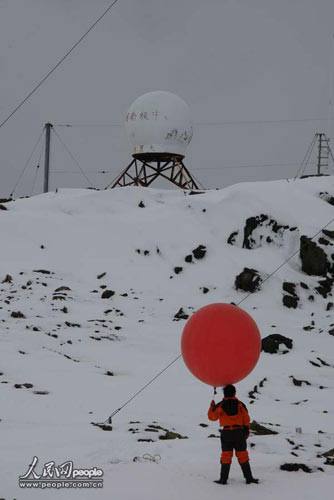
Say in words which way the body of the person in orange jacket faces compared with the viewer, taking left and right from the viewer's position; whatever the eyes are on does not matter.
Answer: facing away from the viewer

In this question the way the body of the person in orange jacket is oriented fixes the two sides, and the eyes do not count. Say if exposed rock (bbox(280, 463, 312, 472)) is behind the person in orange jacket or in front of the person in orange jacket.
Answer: in front

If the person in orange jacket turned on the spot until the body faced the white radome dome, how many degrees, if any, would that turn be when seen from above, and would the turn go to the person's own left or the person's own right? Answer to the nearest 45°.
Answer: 0° — they already face it

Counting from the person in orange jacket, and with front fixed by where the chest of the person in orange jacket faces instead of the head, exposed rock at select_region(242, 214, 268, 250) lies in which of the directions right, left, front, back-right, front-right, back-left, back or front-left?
front

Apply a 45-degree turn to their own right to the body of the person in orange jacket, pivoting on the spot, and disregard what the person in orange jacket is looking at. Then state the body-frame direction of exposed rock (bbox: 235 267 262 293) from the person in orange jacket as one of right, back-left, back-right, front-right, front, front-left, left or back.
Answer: front-left

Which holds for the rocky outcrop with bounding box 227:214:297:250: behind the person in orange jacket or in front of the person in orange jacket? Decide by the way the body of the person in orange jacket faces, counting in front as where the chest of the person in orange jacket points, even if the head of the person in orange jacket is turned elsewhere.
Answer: in front

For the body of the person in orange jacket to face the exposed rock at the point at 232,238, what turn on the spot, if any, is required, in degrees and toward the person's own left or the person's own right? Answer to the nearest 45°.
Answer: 0° — they already face it

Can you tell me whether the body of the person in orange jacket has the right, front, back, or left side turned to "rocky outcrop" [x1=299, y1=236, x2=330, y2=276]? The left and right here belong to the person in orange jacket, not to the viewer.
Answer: front

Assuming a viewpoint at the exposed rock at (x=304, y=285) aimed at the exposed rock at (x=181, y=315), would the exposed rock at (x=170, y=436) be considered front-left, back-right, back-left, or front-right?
front-left

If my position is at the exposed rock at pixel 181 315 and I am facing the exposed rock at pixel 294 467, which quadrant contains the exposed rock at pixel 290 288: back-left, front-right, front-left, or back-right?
back-left

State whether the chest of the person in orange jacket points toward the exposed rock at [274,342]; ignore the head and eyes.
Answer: yes

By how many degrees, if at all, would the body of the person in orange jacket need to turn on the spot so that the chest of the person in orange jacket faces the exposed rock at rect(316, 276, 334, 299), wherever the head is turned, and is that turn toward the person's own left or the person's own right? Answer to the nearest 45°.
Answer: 0° — they already face it

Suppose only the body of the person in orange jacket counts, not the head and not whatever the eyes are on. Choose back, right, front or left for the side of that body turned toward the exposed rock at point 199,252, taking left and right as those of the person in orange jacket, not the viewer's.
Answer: front

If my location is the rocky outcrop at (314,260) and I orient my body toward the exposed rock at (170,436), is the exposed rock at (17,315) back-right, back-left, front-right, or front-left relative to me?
front-right
